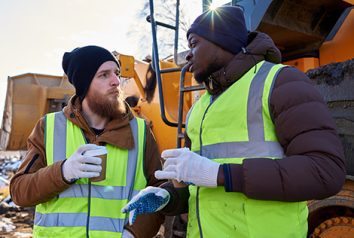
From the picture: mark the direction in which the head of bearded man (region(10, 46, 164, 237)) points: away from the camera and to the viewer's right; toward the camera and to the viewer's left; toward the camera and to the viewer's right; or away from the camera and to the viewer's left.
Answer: toward the camera and to the viewer's right

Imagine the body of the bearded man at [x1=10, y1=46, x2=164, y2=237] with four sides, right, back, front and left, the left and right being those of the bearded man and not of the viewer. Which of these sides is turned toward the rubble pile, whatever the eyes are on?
back

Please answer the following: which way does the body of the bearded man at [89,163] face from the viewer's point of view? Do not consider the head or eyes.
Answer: toward the camera
